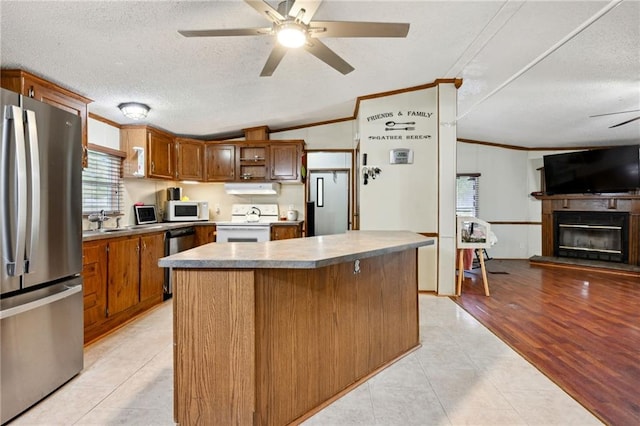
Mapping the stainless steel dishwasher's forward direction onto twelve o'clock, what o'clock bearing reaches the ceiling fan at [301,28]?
The ceiling fan is roughly at 1 o'clock from the stainless steel dishwasher.

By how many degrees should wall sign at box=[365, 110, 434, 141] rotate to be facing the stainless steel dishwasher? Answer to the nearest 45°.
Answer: approximately 90° to its right

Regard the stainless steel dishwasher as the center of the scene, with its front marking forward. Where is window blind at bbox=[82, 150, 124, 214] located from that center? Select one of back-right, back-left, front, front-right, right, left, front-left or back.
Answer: back-right

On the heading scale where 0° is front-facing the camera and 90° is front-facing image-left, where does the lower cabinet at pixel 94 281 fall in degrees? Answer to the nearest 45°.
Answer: approximately 315°

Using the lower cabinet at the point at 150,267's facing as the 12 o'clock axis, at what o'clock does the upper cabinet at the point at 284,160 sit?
The upper cabinet is roughly at 10 o'clock from the lower cabinet.

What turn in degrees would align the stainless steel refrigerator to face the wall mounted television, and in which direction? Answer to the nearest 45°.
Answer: approximately 45° to its left

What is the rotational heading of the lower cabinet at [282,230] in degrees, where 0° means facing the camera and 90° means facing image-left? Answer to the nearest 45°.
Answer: approximately 0°

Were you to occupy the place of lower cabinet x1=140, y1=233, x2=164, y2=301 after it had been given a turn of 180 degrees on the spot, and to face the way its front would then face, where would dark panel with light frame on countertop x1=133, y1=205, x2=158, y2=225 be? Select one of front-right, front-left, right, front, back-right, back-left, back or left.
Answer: front-right

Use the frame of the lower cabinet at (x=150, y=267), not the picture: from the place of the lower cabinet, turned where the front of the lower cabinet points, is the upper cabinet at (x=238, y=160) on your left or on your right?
on your left

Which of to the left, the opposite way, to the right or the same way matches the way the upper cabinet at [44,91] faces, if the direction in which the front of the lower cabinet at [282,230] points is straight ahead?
to the left

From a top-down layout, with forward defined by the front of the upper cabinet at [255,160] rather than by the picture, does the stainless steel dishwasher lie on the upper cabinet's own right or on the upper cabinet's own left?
on the upper cabinet's own right

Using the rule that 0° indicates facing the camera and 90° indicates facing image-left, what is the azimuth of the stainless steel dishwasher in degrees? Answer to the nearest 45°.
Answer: approximately 315°

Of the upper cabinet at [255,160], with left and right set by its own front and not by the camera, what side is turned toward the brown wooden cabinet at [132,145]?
right

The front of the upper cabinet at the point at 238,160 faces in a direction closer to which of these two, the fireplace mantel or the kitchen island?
the kitchen island
